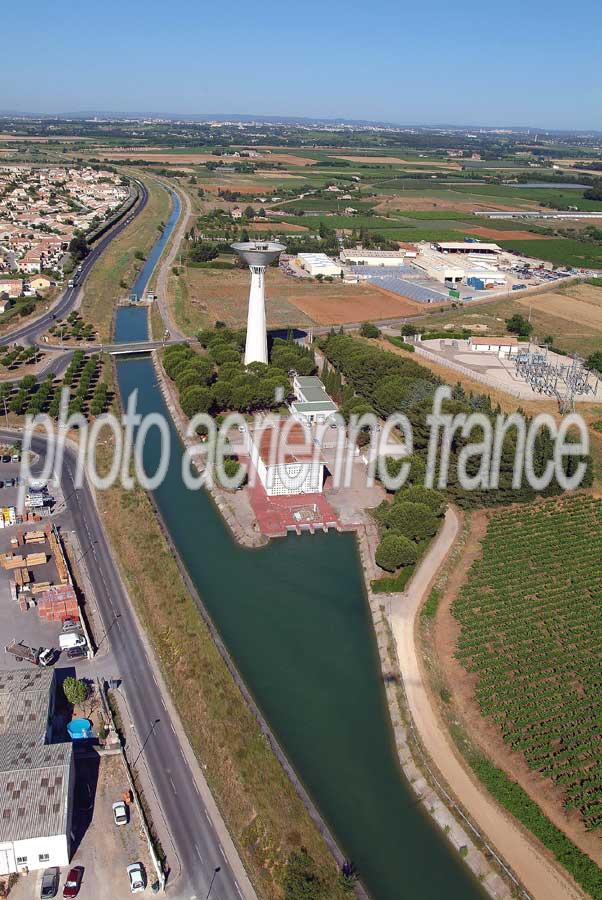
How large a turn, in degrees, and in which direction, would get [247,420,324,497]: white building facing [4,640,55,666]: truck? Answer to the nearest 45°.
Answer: approximately 45° to its right

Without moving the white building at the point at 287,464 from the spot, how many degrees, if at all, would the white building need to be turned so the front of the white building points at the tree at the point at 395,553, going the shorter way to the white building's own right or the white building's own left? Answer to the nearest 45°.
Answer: approximately 45° to the white building's own left

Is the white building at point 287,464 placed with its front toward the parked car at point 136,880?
yes

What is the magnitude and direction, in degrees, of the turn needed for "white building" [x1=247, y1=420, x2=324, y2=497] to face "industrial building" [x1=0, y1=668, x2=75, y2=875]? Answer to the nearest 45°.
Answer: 0° — it already faces it

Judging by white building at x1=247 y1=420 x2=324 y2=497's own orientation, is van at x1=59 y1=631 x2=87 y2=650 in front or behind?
in front

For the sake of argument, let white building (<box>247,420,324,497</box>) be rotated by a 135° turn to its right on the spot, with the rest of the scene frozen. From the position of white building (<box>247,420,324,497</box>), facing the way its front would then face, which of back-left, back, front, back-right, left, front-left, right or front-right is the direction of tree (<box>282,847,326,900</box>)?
back-left

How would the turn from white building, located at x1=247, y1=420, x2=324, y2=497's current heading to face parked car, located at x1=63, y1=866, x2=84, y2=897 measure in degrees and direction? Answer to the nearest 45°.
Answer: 0° — it already faces it

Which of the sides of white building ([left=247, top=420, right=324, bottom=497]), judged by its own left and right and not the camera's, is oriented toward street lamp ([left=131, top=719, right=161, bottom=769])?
front

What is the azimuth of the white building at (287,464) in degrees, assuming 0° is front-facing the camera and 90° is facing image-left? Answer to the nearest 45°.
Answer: approximately 0°
